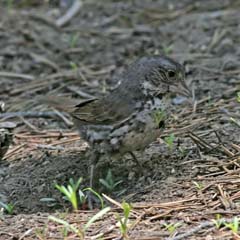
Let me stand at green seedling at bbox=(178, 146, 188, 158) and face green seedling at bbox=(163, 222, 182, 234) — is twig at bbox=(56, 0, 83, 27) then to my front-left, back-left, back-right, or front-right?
back-right

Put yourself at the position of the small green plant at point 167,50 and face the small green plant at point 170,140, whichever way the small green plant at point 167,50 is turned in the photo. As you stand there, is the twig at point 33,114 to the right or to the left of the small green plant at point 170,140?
right

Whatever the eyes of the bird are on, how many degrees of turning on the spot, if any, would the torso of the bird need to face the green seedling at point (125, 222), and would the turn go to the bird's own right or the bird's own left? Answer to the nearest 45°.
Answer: approximately 90° to the bird's own right

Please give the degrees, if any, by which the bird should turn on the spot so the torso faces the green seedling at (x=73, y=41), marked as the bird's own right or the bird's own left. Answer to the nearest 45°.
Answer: approximately 90° to the bird's own left

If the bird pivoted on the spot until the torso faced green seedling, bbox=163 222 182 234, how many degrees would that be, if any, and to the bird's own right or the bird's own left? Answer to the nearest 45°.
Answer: approximately 90° to the bird's own right

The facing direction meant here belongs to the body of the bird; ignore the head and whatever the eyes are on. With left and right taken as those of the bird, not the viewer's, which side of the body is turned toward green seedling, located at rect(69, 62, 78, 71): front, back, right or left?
left

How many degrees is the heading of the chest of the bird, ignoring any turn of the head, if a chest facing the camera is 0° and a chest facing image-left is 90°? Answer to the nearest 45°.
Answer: approximately 270°

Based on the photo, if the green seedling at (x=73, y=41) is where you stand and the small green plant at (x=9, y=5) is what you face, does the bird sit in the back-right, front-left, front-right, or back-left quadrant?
back-left

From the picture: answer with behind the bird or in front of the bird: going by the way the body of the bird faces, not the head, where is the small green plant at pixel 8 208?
behind

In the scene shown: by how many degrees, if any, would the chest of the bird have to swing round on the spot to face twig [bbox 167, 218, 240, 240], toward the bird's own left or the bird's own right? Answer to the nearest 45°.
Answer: approximately 90° to the bird's own right
